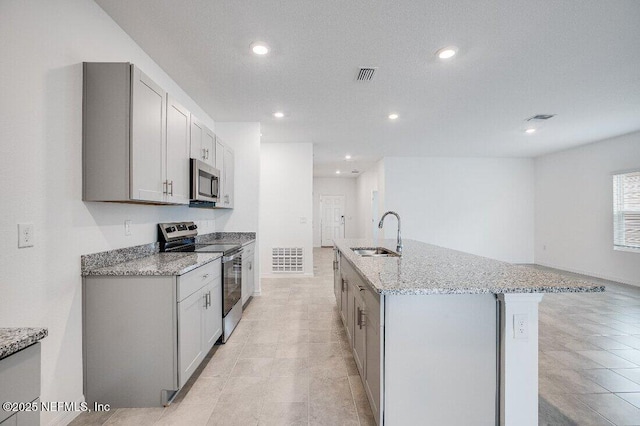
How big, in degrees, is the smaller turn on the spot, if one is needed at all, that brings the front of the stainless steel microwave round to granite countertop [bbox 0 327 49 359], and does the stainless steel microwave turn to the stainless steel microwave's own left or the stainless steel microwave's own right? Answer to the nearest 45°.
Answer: approximately 45° to the stainless steel microwave's own right

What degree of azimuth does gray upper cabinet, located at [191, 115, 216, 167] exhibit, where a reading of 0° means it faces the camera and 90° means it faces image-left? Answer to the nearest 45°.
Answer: approximately 315°

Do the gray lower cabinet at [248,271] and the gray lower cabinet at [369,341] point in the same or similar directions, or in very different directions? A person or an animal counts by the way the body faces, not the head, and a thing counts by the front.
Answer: very different directions

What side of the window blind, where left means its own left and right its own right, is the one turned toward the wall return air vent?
front

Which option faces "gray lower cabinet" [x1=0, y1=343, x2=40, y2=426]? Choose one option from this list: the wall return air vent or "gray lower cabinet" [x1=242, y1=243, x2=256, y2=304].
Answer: the wall return air vent

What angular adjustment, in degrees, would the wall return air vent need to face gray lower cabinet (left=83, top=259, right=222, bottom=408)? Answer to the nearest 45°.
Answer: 0° — it already faces it

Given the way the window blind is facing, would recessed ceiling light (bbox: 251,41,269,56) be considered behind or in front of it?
in front

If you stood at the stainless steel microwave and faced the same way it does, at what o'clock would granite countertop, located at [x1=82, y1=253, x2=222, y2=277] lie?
The granite countertop is roughly at 2 o'clock from the stainless steel microwave.

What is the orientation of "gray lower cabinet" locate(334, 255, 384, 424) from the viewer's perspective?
to the viewer's left

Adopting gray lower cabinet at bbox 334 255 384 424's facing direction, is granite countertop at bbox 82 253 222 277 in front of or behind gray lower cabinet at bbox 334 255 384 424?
in front

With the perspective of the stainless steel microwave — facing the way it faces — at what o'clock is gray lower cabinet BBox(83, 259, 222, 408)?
The gray lower cabinet is roughly at 2 o'clock from the stainless steel microwave.

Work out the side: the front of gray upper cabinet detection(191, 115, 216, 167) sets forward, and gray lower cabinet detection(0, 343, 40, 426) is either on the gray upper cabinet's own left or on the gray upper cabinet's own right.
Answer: on the gray upper cabinet's own right
